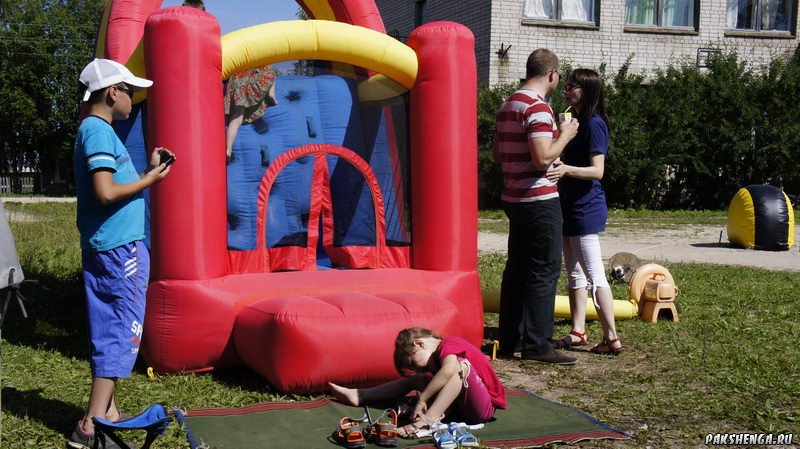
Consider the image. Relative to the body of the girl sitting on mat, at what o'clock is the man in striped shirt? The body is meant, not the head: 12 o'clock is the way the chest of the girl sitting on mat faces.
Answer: The man in striped shirt is roughly at 4 o'clock from the girl sitting on mat.

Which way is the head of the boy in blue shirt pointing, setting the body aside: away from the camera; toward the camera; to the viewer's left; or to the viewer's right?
to the viewer's right

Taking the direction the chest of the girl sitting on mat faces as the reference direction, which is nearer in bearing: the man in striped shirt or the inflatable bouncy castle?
the inflatable bouncy castle

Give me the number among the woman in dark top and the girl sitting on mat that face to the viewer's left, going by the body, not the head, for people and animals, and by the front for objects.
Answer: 2

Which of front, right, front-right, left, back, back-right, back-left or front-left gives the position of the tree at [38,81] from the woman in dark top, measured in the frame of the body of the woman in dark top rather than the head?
front-right

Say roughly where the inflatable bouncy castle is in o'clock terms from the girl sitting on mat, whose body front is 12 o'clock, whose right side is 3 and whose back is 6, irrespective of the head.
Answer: The inflatable bouncy castle is roughly at 2 o'clock from the girl sitting on mat.

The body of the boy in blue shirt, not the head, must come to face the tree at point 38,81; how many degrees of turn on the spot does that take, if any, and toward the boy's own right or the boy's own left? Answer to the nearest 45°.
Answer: approximately 90° to the boy's own left

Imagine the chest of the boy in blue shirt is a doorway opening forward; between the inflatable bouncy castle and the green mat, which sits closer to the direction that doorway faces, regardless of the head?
the green mat

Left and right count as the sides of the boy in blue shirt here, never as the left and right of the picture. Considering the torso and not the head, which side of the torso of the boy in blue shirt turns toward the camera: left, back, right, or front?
right

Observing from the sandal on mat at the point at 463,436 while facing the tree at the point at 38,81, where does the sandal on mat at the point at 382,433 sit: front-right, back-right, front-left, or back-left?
front-left

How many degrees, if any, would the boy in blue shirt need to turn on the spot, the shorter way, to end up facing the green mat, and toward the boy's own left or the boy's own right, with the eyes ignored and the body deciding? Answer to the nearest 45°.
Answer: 0° — they already face it

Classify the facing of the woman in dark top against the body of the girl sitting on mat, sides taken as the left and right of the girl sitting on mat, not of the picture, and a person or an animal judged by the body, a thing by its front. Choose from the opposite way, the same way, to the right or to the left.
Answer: the same way

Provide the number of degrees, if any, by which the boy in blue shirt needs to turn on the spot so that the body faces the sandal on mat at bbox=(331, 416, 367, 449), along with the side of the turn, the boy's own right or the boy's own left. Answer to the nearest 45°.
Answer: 0° — they already face it

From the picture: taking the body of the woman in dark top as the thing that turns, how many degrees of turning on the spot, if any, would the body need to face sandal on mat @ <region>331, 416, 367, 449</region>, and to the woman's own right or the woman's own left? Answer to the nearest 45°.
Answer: approximately 45° to the woman's own left

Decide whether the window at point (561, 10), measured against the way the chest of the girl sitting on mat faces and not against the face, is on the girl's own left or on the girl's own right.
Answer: on the girl's own right

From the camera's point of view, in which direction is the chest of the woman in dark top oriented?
to the viewer's left

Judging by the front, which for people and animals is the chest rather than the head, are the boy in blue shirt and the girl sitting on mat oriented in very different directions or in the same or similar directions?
very different directions

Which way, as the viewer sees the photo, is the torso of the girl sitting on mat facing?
to the viewer's left

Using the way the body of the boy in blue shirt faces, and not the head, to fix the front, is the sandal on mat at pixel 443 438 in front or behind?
in front
